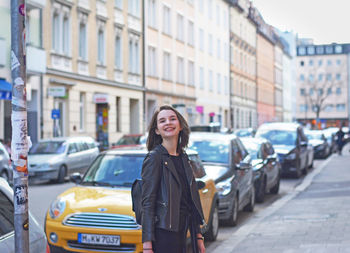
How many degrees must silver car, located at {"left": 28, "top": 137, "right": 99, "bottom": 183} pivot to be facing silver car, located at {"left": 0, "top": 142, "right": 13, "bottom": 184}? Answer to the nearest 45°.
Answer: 0° — it already faces it

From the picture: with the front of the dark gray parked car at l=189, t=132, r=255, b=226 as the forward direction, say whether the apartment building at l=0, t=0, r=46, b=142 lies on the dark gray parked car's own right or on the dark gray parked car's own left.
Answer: on the dark gray parked car's own right

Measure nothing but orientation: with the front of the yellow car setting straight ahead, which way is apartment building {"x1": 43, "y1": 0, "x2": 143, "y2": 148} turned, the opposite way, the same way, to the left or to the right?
to the left

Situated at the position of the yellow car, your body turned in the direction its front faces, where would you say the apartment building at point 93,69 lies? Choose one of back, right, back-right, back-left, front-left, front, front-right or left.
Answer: back-right

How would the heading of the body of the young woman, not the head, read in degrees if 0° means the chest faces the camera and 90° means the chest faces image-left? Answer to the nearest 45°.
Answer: approximately 315°

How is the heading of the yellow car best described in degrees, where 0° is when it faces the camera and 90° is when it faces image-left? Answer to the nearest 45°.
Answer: approximately 45°

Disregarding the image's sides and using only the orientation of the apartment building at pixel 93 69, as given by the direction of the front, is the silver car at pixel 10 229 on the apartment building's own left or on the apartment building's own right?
on the apartment building's own right
